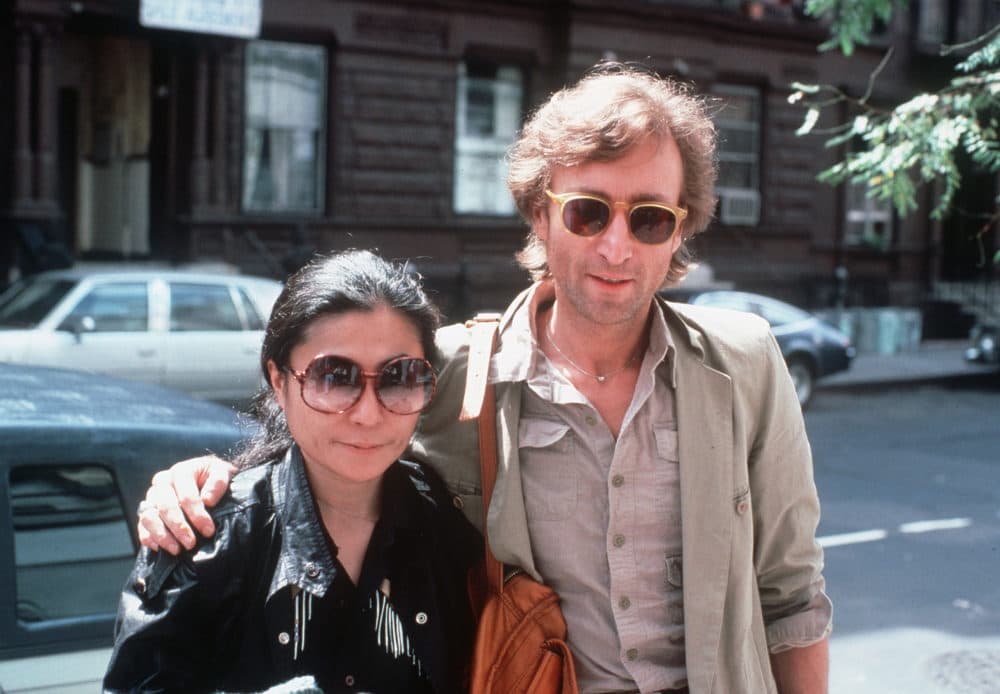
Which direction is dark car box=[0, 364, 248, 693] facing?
to the viewer's left

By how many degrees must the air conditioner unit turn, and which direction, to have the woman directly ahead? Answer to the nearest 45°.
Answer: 0° — it already faces them

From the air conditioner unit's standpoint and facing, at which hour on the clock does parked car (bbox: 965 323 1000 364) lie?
The parked car is roughly at 10 o'clock from the air conditioner unit.

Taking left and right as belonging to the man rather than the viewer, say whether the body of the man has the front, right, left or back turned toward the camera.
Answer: front

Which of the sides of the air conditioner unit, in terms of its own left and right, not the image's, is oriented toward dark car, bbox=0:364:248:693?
front

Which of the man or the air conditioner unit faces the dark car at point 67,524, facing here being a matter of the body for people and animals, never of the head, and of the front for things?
the air conditioner unit

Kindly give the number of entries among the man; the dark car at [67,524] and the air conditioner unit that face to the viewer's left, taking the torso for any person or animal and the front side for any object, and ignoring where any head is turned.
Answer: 1

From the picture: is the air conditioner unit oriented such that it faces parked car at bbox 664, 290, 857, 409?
yes

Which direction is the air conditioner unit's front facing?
toward the camera

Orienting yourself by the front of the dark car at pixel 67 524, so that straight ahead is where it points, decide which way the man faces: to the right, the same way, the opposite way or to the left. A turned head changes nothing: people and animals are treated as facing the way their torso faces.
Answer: to the left

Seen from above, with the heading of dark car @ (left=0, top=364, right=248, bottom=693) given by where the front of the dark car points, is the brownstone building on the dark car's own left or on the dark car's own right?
on the dark car's own right
